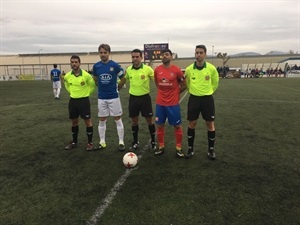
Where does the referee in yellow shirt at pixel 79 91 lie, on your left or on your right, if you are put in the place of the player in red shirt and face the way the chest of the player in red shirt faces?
on your right

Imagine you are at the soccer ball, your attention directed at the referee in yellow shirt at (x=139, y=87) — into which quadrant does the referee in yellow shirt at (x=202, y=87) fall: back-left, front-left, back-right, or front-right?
front-right

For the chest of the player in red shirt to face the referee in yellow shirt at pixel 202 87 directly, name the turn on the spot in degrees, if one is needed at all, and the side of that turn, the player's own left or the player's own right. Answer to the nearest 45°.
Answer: approximately 90° to the player's own left

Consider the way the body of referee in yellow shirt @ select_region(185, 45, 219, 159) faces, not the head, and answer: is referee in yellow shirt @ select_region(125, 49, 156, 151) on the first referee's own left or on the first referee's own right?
on the first referee's own right

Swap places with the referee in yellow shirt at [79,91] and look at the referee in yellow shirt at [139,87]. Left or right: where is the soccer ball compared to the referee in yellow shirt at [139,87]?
right

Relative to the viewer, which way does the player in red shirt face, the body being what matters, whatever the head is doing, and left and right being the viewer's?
facing the viewer

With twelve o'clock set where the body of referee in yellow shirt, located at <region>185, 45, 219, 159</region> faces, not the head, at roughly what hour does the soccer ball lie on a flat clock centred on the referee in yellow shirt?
The soccer ball is roughly at 2 o'clock from the referee in yellow shirt.

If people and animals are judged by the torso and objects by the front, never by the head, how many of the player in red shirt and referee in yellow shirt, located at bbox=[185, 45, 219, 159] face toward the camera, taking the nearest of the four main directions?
2

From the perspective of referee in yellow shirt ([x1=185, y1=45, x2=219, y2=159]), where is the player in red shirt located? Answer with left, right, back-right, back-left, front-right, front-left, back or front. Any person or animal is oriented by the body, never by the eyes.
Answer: right

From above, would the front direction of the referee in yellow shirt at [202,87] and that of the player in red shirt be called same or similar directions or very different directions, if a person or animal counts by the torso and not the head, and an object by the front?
same or similar directions

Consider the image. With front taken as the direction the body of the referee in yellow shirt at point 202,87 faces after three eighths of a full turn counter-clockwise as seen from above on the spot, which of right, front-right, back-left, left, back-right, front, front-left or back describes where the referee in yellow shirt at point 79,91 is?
back-left

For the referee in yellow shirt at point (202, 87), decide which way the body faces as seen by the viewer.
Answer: toward the camera
